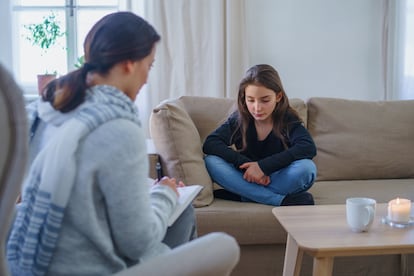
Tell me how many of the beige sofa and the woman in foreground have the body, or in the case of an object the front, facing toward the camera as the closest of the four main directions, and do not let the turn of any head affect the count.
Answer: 1

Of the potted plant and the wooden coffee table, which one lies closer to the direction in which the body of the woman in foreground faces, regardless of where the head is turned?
the wooden coffee table

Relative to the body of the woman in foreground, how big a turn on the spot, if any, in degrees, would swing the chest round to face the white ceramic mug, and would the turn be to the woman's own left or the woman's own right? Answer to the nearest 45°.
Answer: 0° — they already face it

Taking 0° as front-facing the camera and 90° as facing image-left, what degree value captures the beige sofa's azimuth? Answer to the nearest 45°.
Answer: approximately 0°

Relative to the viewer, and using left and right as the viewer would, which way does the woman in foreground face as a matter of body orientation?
facing away from the viewer and to the right of the viewer

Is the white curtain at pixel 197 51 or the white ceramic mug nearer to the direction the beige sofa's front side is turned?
the white ceramic mug

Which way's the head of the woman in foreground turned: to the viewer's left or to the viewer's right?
to the viewer's right
